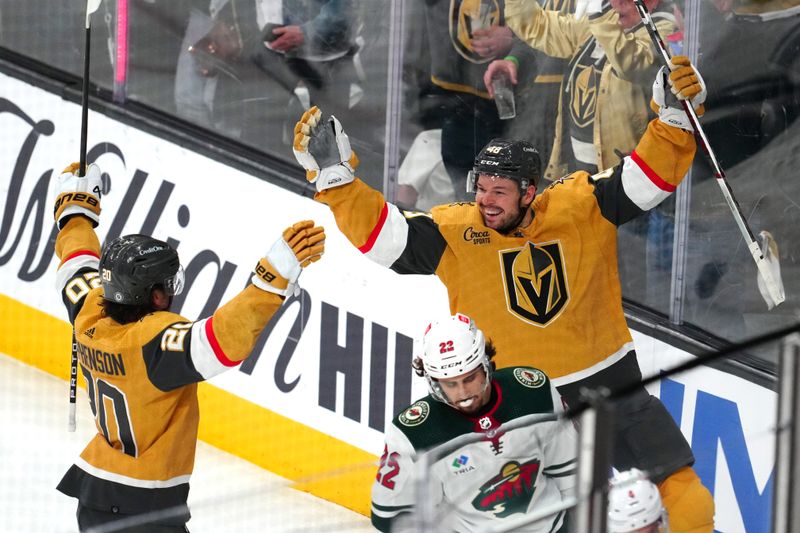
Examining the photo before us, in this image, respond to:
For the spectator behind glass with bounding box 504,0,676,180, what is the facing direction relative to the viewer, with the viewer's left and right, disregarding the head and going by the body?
facing the viewer and to the left of the viewer

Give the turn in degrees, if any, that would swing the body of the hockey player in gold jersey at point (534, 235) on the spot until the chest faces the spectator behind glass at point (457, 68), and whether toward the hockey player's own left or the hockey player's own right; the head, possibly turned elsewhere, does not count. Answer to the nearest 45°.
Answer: approximately 180°

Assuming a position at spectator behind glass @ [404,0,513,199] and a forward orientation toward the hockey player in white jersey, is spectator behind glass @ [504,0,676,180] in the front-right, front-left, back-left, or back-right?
front-left

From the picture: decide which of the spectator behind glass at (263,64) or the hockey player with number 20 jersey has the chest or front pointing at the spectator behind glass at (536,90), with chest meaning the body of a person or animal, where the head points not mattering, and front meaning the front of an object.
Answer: the hockey player with number 20 jersey

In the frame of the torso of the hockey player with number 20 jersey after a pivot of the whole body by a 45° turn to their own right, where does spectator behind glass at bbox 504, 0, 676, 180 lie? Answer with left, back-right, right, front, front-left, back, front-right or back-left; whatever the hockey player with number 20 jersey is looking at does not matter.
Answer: front-left

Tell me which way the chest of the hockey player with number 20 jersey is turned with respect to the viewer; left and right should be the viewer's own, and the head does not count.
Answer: facing away from the viewer and to the right of the viewer

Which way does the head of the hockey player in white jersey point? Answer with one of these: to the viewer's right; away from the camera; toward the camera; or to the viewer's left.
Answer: toward the camera

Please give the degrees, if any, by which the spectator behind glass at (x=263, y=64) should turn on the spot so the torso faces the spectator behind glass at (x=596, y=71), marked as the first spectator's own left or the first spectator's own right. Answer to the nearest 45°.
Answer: approximately 90° to the first spectator's own left

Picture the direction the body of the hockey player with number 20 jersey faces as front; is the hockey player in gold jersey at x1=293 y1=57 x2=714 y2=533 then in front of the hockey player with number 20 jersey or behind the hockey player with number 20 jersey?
in front

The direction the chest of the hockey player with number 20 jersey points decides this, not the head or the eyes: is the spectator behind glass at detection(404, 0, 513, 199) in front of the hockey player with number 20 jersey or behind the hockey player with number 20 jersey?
in front

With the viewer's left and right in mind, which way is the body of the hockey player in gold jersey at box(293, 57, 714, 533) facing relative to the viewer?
facing the viewer

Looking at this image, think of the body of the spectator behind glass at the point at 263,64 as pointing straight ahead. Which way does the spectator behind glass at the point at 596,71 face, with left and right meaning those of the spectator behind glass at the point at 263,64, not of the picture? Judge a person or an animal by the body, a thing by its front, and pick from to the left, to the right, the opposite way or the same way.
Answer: the same way

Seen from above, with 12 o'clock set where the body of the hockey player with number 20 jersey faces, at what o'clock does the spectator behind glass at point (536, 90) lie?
The spectator behind glass is roughly at 12 o'clock from the hockey player with number 20 jersey.

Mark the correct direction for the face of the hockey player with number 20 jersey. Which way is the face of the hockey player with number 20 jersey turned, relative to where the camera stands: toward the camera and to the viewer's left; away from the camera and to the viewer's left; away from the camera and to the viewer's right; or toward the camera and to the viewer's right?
away from the camera and to the viewer's right

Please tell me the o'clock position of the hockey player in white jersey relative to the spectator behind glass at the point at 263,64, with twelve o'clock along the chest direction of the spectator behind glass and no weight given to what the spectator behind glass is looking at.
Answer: The hockey player in white jersey is roughly at 10 o'clock from the spectator behind glass.

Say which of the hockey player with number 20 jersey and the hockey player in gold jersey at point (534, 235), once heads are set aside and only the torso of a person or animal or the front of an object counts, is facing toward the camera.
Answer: the hockey player in gold jersey

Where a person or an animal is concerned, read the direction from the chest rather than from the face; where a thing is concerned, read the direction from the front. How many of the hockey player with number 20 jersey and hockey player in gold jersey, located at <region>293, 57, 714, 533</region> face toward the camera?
1
